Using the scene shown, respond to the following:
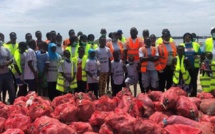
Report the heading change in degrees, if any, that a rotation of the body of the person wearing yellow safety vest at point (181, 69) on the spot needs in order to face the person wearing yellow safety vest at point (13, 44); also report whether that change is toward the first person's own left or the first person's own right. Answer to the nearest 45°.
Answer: approximately 90° to the first person's own right

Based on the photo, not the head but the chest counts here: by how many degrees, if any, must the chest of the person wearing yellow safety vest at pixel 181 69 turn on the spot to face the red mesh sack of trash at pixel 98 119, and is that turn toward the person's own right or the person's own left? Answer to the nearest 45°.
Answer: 0° — they already face it

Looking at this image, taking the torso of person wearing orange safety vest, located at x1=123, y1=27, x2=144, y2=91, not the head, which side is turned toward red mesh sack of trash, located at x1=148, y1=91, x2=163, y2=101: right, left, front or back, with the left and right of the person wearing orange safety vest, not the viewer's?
front

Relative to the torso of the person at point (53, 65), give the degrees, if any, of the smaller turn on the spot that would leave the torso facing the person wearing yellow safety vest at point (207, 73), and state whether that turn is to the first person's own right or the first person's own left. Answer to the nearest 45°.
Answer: approximately 45° to the first person's own left

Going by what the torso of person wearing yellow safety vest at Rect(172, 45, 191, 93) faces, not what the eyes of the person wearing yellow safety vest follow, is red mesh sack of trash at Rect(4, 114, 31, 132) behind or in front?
in front

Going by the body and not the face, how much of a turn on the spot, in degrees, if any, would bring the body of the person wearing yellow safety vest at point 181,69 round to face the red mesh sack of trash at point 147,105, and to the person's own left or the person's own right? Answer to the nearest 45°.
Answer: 0° — they already face it

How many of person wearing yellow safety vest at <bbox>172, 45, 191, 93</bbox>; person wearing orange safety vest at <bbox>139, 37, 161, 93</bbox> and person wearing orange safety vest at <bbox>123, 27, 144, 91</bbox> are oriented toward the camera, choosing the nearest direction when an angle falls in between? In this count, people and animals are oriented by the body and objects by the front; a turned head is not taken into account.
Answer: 3

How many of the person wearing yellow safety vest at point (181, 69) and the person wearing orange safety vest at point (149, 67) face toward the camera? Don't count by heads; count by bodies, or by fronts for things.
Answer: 2

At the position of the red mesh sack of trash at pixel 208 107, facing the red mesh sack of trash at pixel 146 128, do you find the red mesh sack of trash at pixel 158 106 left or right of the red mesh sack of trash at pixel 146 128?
right

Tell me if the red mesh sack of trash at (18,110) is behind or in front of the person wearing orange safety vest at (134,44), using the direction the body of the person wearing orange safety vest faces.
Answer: in front

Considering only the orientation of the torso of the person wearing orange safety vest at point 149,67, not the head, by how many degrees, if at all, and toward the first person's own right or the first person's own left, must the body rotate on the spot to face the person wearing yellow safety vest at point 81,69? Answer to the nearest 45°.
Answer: approximately 90° to the first person's own right

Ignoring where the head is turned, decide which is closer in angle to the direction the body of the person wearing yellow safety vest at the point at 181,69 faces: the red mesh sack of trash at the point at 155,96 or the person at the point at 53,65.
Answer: the red mesh sack of trash

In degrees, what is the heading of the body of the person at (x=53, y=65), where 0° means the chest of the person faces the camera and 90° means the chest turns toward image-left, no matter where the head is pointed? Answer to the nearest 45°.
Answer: approximately 315°

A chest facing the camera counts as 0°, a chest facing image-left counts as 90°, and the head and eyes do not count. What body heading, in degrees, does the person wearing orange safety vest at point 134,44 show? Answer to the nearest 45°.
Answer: approximately 0°

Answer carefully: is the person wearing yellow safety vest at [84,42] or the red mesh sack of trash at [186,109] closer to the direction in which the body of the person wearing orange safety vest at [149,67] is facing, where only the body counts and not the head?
the red mesh sack of trash
